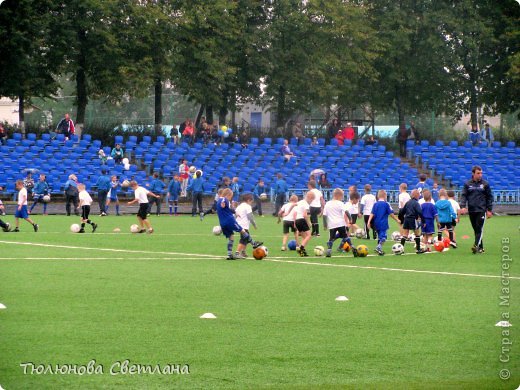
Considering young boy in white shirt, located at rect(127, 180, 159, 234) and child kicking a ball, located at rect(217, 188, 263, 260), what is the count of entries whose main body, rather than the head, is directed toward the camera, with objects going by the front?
0

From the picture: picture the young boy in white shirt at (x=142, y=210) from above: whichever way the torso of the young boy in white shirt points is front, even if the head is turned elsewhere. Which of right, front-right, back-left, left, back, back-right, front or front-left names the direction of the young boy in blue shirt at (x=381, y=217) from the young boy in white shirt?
back-left

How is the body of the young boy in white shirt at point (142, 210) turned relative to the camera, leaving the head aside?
to the viewer's left

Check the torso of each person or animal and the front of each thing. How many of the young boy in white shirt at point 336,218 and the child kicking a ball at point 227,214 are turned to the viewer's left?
0

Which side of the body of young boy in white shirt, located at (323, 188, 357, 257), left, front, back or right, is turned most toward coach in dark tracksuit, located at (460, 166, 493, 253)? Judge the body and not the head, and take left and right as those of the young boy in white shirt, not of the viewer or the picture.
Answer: right

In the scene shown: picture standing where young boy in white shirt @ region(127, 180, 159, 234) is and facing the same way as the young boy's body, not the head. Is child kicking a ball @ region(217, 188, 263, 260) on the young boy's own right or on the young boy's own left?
on the young boy's own left

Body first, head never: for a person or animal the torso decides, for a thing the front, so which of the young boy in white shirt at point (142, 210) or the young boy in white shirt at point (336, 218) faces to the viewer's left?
the young boy in white shirt at point (142, 210)

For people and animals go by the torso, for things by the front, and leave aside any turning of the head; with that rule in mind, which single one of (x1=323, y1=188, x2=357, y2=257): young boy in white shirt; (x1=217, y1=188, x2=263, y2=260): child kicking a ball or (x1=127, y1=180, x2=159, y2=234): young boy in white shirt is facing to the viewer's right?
the child kicking a ball

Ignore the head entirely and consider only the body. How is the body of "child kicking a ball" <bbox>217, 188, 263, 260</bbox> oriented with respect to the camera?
to the viewer's right

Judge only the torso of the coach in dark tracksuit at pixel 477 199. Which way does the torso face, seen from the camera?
toward the camera

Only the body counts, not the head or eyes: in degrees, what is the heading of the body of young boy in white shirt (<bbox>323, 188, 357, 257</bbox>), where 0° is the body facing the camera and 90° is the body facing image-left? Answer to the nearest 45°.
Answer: approximately 180°

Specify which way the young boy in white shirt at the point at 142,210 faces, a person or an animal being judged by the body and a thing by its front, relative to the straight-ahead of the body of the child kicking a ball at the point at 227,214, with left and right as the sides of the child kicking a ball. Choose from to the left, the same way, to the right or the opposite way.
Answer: the opposite way
